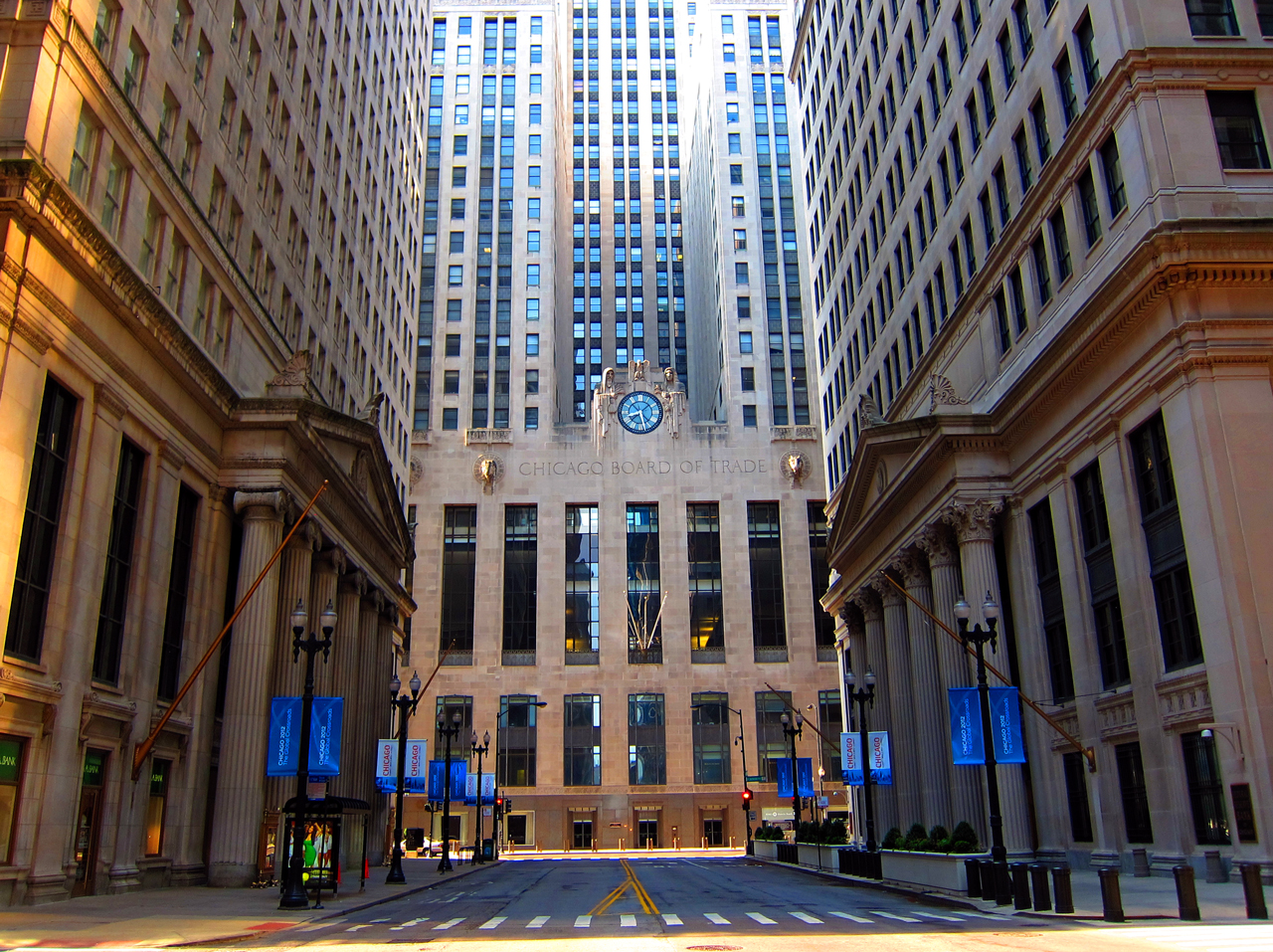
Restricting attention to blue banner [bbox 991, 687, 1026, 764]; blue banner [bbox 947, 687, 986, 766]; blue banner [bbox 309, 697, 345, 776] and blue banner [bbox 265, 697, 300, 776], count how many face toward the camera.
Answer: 4

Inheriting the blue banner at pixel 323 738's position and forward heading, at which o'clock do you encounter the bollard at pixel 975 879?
The bollard is roughly at 10 o'clock from the blue banner.

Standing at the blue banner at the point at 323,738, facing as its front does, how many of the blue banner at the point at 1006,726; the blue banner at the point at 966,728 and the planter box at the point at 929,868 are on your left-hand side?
3

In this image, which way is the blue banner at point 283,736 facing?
toward the camera

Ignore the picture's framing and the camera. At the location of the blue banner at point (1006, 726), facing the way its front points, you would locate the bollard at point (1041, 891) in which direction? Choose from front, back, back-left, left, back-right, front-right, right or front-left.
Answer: front

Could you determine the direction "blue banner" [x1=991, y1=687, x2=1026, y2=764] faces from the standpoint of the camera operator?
facing the viewer

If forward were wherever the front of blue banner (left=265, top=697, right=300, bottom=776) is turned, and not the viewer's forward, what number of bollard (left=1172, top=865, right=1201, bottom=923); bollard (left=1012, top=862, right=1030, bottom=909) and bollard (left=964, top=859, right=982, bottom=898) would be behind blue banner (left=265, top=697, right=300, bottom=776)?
0

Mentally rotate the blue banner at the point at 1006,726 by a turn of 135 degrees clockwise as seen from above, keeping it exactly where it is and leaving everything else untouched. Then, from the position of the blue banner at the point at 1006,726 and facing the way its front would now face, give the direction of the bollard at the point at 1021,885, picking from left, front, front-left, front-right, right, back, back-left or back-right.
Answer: back-left

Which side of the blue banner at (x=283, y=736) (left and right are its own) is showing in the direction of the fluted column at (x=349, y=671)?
back

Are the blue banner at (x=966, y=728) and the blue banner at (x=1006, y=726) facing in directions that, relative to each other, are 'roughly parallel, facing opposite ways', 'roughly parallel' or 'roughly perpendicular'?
roughly parallel

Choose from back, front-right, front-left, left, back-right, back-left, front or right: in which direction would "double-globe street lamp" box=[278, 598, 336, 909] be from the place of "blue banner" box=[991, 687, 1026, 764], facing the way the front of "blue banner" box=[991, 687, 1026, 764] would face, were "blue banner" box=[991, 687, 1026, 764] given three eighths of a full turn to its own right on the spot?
left

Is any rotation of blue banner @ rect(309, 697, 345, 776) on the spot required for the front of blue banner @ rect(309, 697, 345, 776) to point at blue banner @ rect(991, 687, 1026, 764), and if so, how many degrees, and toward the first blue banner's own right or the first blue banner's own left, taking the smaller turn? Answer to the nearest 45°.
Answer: approximately 90° to the first blue banner's own left

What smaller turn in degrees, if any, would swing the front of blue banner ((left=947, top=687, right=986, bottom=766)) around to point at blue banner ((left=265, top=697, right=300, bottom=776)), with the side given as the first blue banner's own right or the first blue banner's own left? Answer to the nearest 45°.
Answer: approximately 90° to the first blue banner's own right

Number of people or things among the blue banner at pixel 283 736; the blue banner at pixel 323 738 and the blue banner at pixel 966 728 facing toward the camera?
3

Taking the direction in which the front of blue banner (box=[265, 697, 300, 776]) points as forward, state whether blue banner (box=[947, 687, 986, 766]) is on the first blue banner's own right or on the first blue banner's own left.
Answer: on the first blue banner's own left
